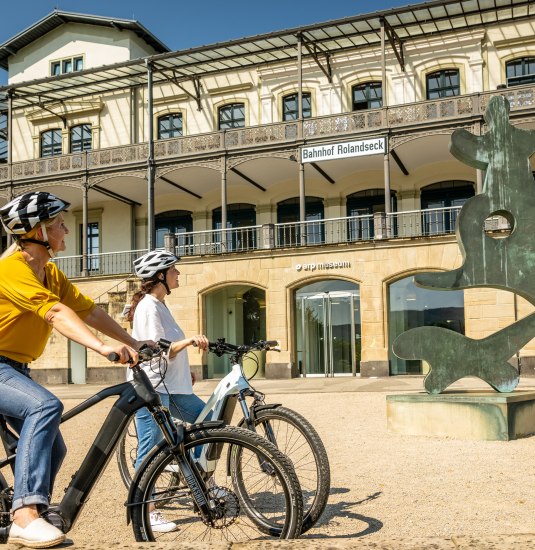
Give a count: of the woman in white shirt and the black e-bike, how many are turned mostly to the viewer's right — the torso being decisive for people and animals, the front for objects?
2

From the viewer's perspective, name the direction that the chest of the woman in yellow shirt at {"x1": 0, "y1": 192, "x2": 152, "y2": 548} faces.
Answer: to the viewer's right

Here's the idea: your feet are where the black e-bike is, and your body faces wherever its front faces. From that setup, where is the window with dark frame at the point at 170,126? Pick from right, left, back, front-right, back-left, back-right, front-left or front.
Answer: left

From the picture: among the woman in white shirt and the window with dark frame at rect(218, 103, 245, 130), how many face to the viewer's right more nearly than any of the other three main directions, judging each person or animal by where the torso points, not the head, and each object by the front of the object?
1

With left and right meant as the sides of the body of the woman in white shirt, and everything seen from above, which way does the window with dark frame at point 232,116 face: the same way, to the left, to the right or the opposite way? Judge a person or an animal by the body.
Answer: to the right

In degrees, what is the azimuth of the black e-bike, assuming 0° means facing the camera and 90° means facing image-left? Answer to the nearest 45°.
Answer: approximately 270°

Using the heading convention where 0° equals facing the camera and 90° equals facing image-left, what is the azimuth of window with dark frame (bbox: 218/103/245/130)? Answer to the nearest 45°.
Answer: approximately 0°

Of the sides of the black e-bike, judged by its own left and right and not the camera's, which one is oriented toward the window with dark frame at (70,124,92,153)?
left

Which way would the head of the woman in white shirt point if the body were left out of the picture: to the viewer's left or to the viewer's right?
to the viewer's right

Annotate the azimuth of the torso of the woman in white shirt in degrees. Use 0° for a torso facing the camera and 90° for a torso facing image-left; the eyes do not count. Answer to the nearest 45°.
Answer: approximately 270°

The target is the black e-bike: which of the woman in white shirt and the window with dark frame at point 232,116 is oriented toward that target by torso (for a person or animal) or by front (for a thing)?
the window with dark frame

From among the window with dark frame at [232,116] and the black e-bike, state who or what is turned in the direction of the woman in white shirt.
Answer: the window with dark frame

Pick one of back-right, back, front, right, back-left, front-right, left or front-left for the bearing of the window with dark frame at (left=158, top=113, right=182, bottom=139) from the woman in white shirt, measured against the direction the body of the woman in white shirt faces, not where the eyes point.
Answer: left
